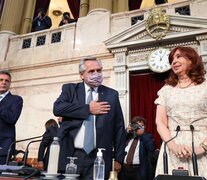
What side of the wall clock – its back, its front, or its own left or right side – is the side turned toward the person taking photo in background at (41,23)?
right

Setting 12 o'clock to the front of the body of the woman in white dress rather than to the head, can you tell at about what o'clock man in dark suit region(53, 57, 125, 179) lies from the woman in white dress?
The man in dark suit is roughly at 3 o'clock from the woman in white dress.

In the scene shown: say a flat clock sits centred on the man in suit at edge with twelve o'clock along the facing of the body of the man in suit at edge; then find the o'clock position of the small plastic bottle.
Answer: The small plastic bottle is roughly at 10 o'clock from the man in suit at edge.

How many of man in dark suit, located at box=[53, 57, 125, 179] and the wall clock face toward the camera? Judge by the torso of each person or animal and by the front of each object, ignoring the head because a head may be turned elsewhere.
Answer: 2

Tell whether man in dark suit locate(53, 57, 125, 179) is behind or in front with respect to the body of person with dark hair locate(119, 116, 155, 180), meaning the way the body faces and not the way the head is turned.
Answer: in front

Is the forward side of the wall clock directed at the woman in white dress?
yes

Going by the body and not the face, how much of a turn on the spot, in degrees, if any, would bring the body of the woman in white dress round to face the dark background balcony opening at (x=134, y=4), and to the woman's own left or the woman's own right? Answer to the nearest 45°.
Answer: approximately 180°

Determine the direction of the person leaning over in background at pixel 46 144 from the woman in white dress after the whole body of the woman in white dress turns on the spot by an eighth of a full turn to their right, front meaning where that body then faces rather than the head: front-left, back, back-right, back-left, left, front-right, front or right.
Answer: right
